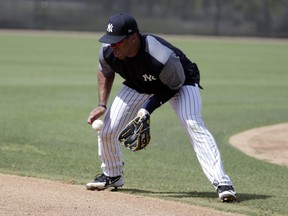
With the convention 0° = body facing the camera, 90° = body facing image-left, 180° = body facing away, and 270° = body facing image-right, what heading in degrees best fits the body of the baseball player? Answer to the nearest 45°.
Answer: approximately 45°
